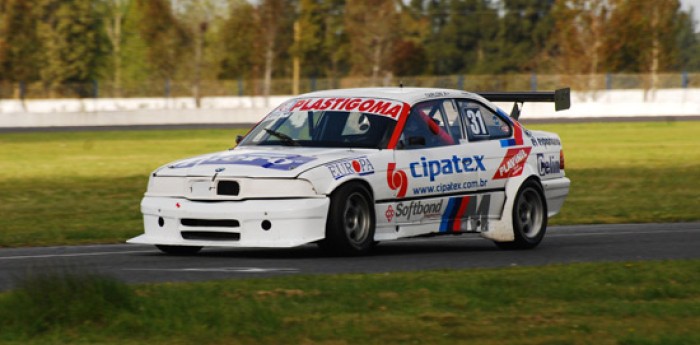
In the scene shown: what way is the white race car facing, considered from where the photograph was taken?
facing the viewer and to the left of the viewer
